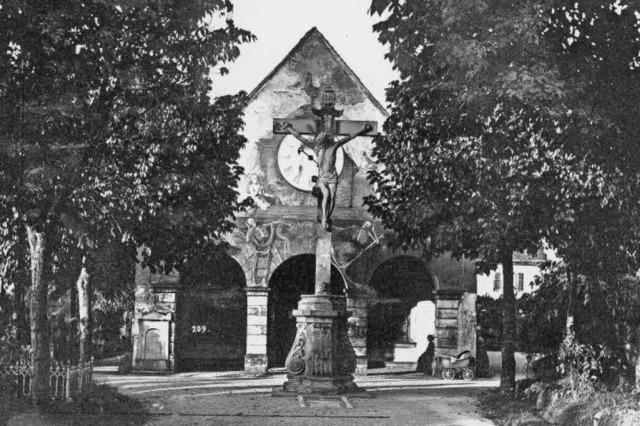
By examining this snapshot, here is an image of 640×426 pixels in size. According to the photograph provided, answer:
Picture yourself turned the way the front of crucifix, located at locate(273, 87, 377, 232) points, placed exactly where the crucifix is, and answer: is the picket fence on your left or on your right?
on your right

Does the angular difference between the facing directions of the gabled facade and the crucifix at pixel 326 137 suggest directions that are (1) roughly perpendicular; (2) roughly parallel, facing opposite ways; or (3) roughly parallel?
roughly parallel

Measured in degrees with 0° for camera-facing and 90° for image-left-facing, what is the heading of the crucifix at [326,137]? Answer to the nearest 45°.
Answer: approximately 0°

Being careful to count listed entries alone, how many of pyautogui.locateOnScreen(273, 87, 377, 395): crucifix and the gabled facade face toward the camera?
2

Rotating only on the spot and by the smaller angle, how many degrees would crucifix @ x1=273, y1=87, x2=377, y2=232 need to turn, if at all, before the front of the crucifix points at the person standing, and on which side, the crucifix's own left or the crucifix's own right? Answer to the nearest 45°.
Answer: approximately 180°

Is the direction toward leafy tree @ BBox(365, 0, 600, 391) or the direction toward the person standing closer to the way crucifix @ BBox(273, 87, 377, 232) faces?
the leafy tree

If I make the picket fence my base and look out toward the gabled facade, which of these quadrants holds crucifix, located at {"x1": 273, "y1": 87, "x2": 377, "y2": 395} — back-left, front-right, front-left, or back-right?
front-right

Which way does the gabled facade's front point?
toward the camera

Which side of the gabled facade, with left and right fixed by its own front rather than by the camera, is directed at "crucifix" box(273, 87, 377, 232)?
front

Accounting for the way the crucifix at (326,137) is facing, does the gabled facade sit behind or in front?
behind

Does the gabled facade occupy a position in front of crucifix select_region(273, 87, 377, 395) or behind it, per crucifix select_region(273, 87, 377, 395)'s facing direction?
behind
